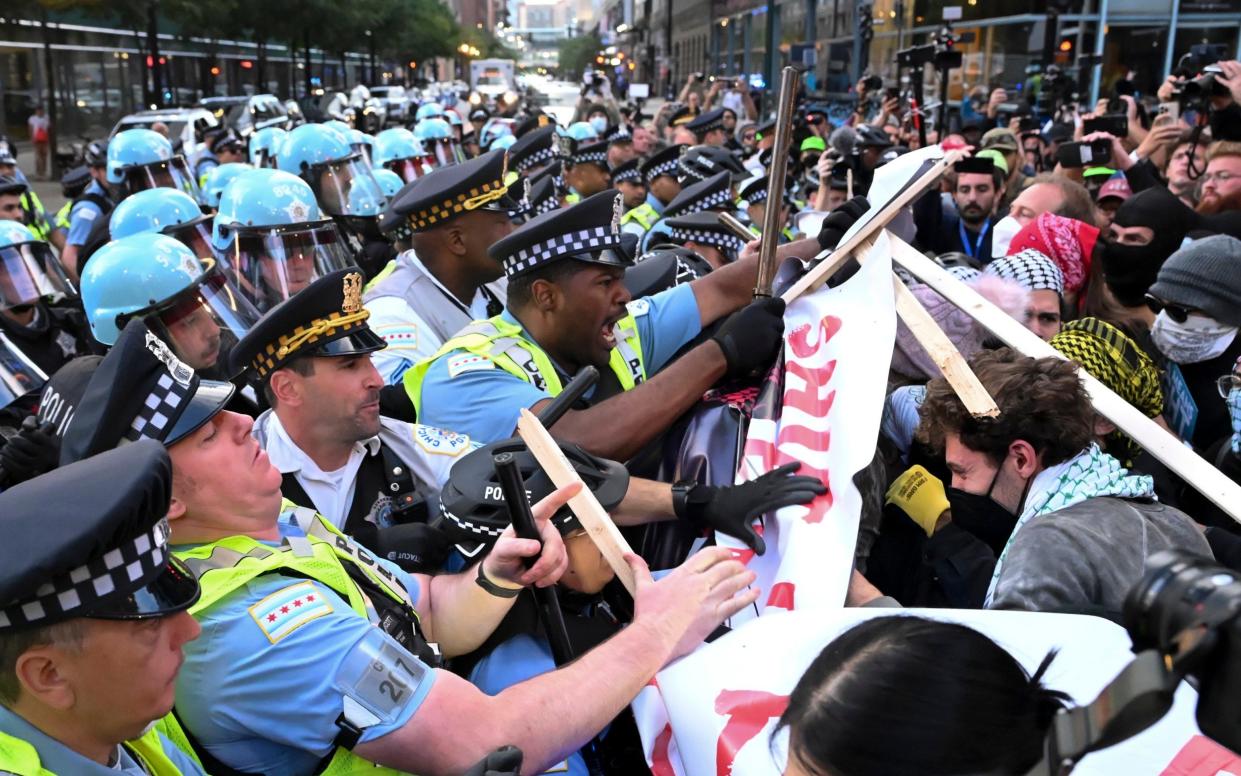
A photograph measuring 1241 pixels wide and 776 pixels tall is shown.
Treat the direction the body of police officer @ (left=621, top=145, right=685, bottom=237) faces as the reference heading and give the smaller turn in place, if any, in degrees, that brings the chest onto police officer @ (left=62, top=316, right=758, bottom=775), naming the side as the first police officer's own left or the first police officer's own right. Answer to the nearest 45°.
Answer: approximately 90° to the first police officer's own right

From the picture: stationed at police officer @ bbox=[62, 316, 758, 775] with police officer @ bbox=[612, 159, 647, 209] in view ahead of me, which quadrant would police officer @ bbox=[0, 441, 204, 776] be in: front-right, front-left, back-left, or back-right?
back-left

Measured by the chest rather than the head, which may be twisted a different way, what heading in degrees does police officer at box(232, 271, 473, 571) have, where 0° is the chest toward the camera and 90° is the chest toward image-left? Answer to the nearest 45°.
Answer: approximately 315°

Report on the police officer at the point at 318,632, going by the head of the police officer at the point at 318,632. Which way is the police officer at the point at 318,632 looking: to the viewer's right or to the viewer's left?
to the viewer's right

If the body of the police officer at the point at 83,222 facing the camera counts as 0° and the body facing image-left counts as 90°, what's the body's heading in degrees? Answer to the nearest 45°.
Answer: approximately 270°

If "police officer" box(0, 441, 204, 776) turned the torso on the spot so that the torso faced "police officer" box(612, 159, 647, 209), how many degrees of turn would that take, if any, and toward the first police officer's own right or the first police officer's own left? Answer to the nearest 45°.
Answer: approximately 45° to the first police officer's own left

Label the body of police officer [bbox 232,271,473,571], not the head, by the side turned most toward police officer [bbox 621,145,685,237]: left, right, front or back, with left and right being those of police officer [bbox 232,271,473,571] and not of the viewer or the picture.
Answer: left

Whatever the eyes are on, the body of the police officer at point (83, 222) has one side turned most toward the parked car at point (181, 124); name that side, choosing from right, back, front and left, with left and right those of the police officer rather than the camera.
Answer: left

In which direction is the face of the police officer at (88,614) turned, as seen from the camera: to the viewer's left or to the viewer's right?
to the viewer's right

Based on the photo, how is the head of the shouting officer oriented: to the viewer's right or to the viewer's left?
to the viewer's right

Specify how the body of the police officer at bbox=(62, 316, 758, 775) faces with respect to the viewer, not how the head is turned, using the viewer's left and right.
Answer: facing to the right of the viewer

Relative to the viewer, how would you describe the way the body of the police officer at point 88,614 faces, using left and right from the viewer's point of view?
facing to the right of the viewer
